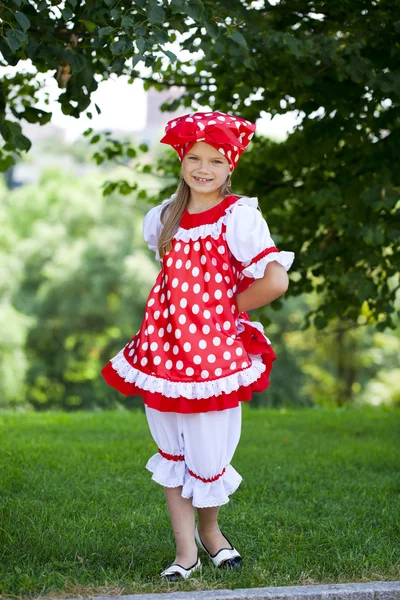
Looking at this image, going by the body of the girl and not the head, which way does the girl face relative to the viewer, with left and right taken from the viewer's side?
facing the viewer and to the left of the viewer

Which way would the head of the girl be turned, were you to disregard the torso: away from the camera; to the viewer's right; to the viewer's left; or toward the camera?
toward the camera
